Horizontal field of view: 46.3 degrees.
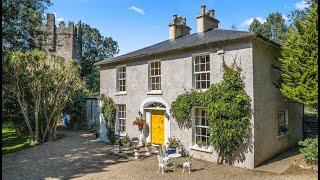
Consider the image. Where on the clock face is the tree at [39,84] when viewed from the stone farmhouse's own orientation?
The tree is roughly at 2 o'clock from the stone farmhouse.

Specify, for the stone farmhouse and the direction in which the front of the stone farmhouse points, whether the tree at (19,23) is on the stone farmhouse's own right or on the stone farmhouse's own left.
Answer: on the stone farmhouse's own right

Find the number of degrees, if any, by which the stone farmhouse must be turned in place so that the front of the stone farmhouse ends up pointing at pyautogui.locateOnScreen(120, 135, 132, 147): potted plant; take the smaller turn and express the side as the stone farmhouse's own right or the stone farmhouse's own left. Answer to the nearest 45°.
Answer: approximately 90° to the stone farmhouse's own right

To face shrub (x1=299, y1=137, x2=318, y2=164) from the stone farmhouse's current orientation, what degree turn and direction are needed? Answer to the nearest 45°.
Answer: approximately 90° to its left

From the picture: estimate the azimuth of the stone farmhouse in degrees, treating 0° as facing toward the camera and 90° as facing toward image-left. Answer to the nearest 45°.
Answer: approximately 45°
